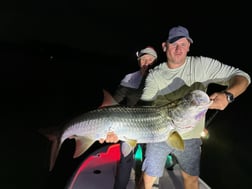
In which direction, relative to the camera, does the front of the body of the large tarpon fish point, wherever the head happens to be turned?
to the viewer's right
